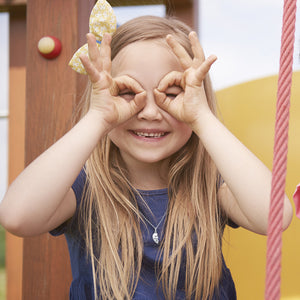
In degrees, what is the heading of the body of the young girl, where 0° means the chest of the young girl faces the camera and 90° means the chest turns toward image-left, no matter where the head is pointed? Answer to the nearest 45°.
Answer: approximately 0°

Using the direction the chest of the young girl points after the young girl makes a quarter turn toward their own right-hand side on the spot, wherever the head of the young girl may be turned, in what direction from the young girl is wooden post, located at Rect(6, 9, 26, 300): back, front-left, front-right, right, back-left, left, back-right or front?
front-right
